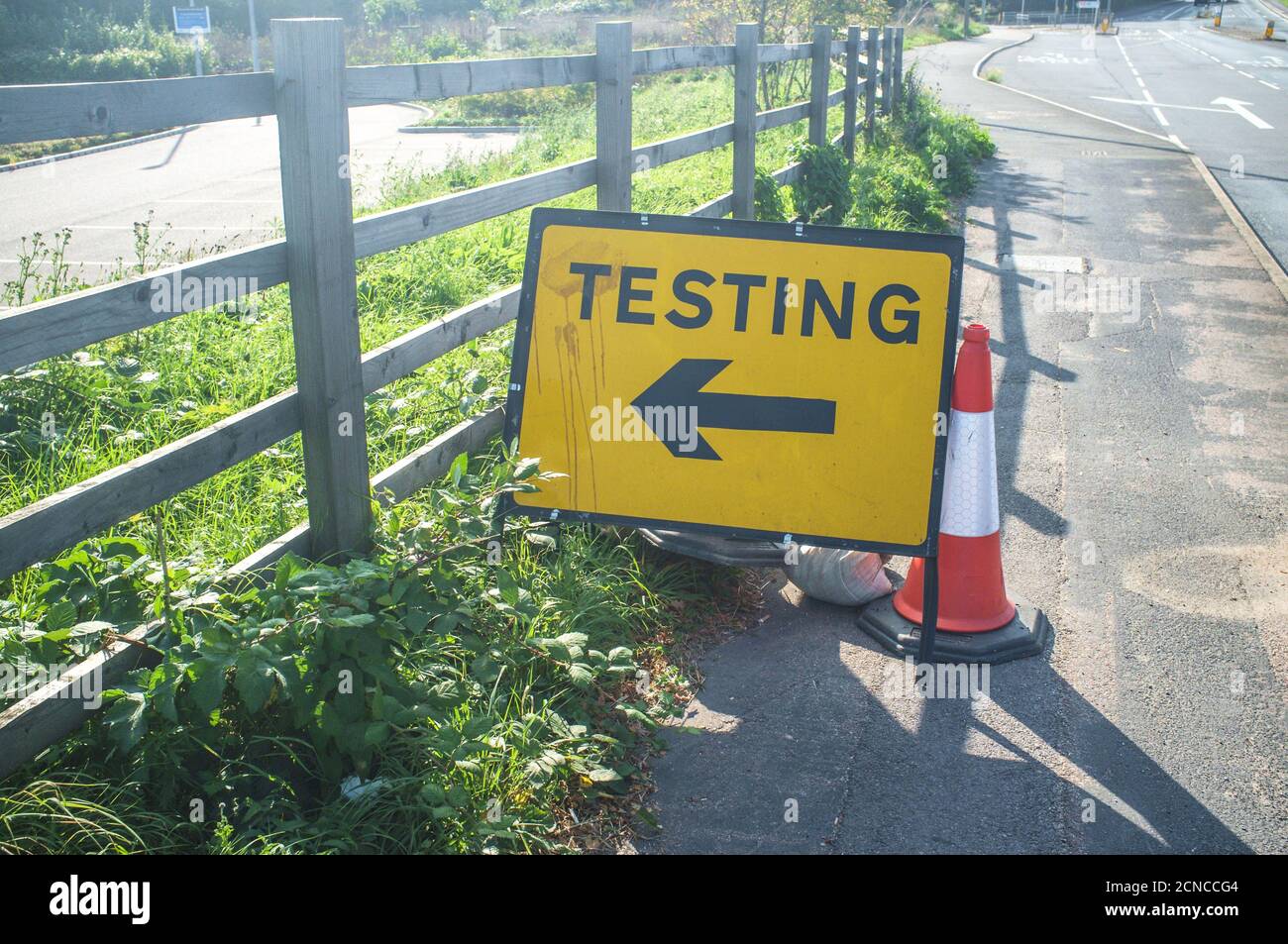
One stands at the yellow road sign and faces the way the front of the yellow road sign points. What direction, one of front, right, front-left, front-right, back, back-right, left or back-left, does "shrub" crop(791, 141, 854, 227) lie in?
back

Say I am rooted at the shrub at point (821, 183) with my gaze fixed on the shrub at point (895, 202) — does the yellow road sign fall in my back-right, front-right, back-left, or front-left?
back-right

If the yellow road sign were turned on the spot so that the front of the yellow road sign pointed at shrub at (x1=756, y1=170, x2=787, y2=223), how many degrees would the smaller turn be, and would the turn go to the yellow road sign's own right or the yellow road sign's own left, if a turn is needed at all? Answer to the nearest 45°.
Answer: approximately 180°

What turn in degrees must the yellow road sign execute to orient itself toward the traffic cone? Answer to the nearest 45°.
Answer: approximately 90° to its left

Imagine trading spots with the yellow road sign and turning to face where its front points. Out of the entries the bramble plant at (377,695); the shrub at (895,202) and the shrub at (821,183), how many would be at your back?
2

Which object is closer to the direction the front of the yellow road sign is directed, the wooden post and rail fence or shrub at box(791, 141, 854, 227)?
the wooden post and rail fence

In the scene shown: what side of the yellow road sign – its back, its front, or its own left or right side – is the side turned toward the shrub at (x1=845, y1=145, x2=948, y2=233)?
back

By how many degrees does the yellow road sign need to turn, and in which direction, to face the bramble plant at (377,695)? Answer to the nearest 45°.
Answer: approximately 45° to its right

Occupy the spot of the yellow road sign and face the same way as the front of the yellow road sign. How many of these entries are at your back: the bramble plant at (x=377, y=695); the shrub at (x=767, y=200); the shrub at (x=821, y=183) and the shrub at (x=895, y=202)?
3

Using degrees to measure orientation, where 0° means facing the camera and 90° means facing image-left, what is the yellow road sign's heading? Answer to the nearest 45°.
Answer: approximately 0°

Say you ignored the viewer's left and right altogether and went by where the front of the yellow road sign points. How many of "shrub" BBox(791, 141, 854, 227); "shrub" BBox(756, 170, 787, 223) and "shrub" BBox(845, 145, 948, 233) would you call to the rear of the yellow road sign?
3

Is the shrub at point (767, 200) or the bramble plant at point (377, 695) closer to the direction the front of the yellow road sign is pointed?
the bramble plant
